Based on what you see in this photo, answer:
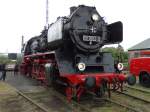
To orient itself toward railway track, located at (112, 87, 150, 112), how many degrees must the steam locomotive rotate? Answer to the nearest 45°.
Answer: approximately 45° to its left

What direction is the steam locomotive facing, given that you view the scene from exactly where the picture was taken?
facing the viewer and to the right of the viewer

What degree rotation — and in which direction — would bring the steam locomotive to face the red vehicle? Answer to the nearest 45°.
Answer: approximately 90° to its left

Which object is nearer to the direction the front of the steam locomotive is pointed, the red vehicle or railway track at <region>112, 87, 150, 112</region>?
the railway track
